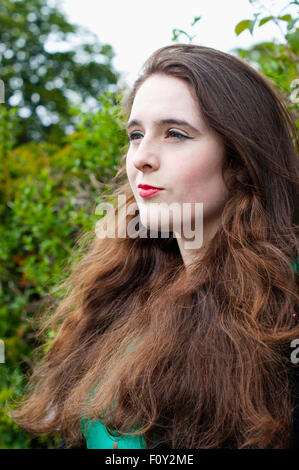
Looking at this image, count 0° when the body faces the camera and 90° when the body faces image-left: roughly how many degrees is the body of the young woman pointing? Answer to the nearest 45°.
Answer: approximately 45°
